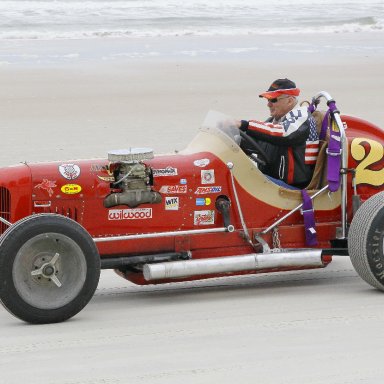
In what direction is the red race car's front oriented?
to the viewer's left

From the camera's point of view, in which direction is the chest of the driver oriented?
to the viewer's left
